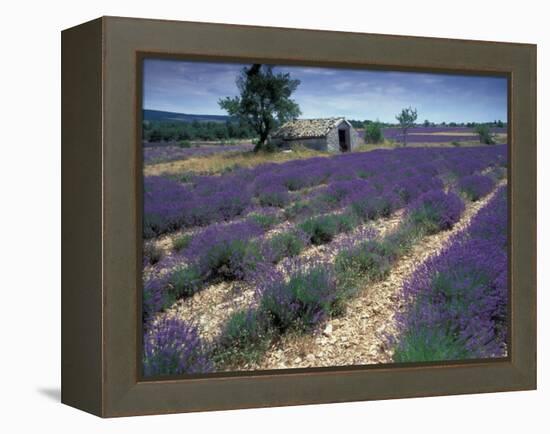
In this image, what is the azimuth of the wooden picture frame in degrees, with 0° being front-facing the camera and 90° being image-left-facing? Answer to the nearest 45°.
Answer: approximately 315°
